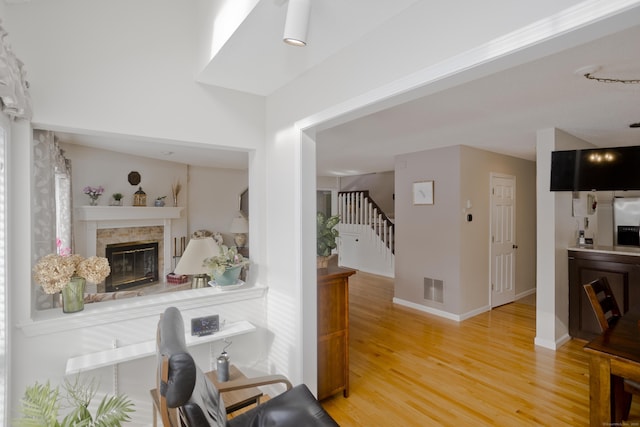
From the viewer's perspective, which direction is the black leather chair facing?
to the viewer's right

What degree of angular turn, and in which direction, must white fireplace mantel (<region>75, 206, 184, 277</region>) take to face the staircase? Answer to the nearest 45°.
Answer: approximately 45° to its left

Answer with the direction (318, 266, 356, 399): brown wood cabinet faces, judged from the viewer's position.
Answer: facing to the right of the viewer

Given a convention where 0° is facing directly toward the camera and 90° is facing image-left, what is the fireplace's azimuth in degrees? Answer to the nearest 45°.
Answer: approximately 315°

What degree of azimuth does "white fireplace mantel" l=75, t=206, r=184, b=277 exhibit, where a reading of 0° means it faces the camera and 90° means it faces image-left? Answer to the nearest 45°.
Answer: approximately 315°

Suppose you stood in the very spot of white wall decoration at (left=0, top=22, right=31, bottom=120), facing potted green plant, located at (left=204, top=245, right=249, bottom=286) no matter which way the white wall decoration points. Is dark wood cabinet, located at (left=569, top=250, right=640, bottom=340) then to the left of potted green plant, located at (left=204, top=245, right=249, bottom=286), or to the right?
right

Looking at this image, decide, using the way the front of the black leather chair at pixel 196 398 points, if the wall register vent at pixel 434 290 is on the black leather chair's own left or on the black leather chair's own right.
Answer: on the black leather chair's own left

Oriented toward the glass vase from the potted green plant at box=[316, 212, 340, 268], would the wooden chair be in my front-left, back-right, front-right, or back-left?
back-left

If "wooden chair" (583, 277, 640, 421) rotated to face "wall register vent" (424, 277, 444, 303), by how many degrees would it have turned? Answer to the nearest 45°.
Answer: approximately 180°

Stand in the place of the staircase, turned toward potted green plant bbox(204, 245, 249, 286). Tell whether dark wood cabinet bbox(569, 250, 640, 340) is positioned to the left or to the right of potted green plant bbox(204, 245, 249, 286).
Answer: left

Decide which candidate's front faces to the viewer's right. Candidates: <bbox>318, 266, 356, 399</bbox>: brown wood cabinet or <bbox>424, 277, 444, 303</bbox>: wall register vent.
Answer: the brown wood cabinet
